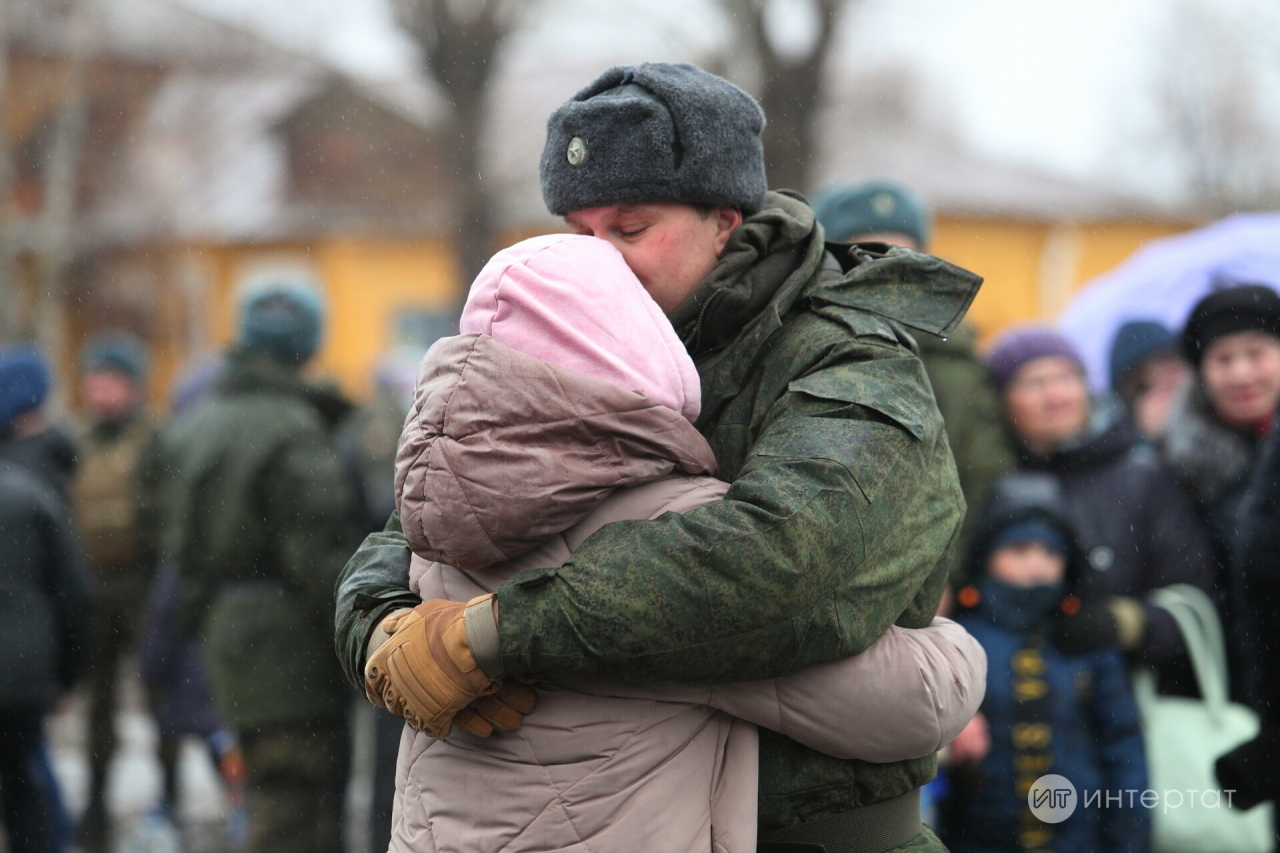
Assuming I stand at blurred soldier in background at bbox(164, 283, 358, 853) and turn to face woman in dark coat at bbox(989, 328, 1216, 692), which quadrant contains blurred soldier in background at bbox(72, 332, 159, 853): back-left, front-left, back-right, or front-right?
back-left

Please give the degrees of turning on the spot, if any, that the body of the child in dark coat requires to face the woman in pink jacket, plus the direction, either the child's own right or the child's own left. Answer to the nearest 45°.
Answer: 0° — they already face them

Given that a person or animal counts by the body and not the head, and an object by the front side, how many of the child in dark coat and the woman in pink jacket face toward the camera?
1

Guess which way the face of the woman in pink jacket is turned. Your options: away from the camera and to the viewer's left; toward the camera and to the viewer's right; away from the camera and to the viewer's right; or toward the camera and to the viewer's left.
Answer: away from the camera and to the viewer's right

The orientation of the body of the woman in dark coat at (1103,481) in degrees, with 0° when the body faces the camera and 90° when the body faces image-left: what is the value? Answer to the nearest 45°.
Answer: approximately 45°

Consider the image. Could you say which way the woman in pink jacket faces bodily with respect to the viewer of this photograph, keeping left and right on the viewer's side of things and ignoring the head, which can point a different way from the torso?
facing away from the viewer and to the right of the viewer
